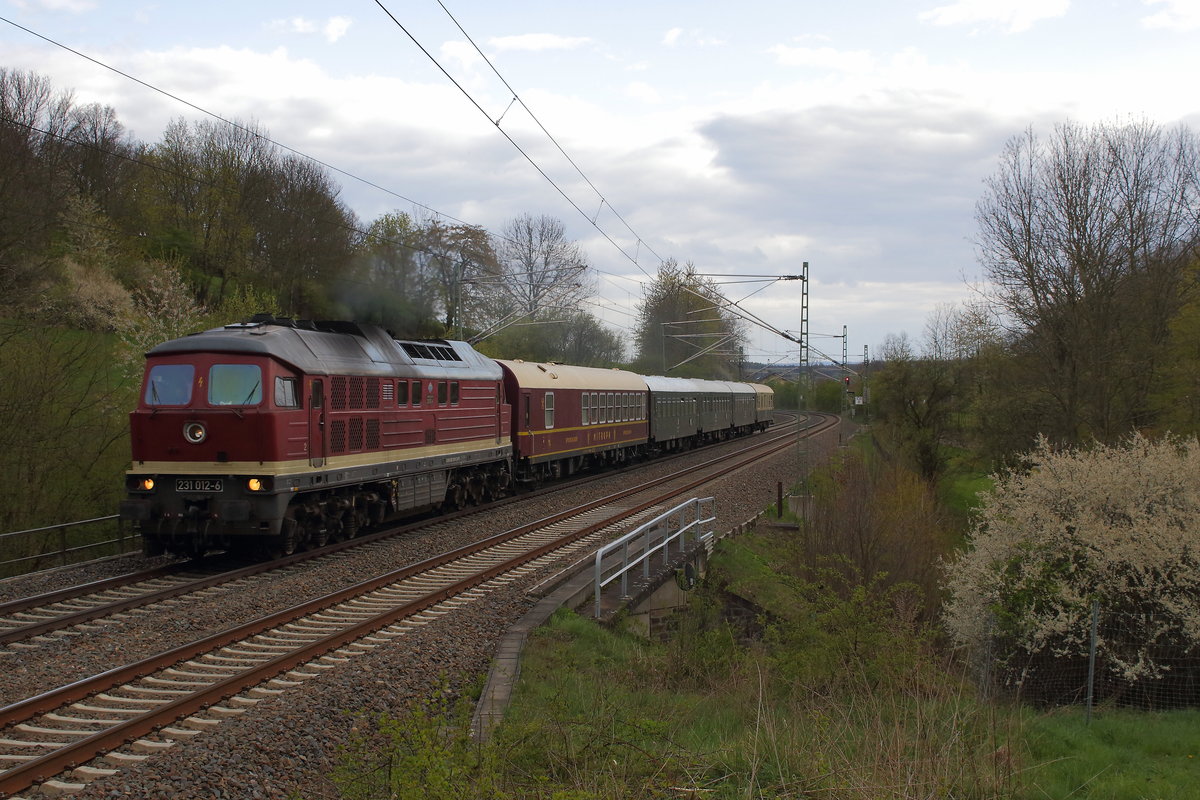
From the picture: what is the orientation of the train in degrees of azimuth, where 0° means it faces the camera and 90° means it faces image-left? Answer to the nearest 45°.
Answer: approximately 45°

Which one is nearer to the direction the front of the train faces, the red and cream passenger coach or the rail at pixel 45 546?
the rail

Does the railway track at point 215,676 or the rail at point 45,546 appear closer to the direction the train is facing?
the railway track

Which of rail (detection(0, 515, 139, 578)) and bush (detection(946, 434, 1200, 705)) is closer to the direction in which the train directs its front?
the rail

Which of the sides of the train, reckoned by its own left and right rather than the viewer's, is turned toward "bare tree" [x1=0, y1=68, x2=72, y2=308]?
right
